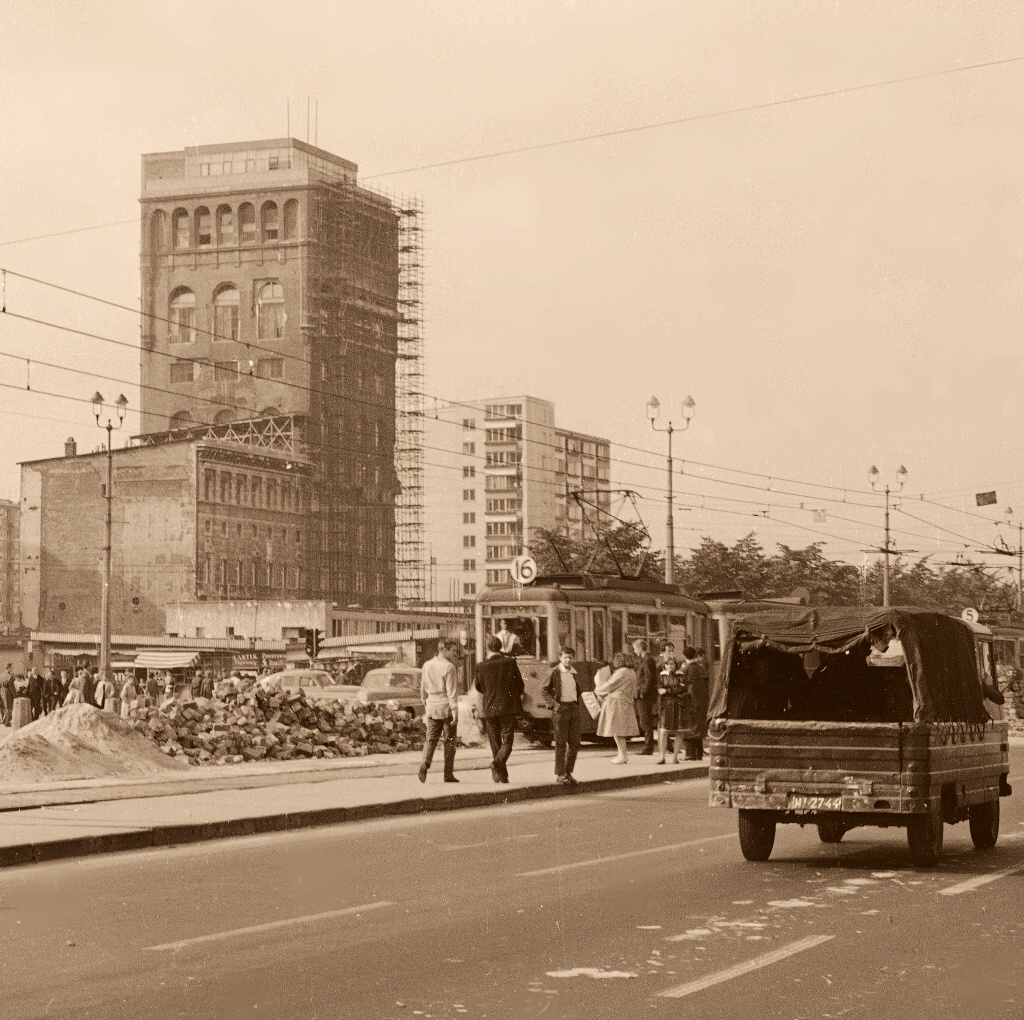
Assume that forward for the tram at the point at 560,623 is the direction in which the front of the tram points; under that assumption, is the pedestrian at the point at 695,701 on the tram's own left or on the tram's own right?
on the tram's own left

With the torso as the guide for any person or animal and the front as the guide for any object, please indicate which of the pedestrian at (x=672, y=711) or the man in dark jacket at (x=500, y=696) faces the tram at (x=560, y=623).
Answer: the man in dark jacket

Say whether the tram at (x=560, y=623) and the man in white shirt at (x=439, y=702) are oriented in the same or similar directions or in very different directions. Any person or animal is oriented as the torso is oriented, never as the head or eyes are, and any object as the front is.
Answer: very different directions

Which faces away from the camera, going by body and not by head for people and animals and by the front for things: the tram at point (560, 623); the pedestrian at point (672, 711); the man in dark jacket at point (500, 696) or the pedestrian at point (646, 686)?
the man in dark jacket

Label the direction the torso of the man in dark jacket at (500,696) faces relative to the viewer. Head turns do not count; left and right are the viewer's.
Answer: facing away from the viewer

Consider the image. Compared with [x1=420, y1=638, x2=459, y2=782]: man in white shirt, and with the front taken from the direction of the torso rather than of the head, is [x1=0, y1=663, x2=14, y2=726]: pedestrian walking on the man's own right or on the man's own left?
on the man's own left
